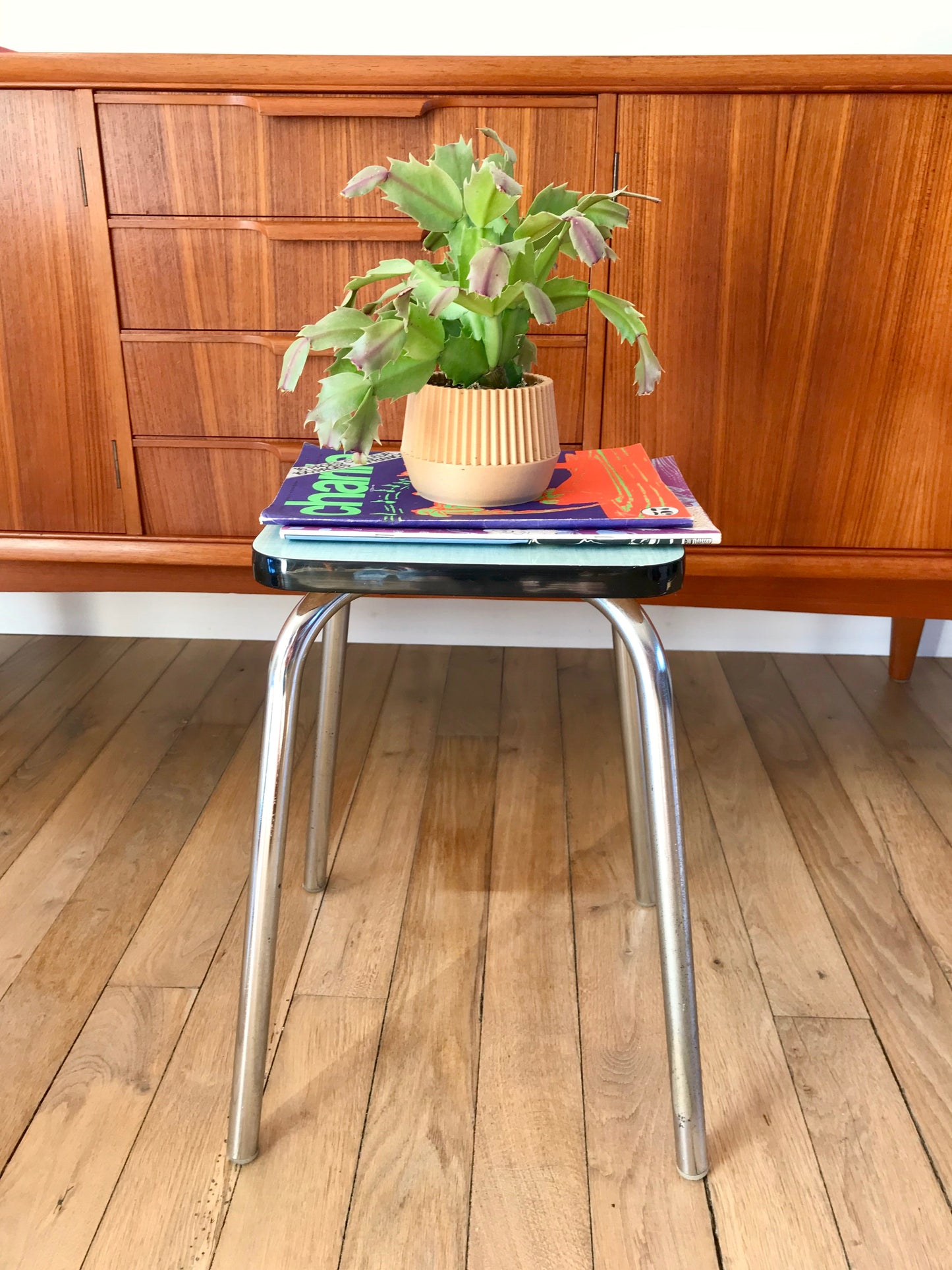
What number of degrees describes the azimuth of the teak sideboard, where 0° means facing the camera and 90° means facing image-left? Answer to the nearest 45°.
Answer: approximately 0°

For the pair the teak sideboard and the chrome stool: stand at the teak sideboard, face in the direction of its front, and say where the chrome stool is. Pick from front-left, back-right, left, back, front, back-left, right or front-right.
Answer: front
